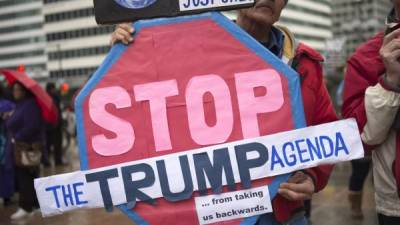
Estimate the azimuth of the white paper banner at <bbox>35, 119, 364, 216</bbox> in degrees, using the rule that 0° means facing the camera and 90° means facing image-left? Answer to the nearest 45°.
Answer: approximately 0°

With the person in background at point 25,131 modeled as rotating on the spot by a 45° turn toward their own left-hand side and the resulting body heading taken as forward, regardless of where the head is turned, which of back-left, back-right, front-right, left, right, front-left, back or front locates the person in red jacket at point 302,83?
front-left

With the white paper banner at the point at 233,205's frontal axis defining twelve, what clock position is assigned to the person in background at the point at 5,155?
The person in background is roughly at 5 o'clock from the white paper banner.

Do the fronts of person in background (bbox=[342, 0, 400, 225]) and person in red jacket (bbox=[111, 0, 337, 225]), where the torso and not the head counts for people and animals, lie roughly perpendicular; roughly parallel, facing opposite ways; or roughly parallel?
roughly perpendicular
